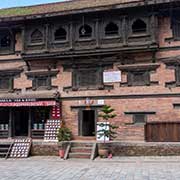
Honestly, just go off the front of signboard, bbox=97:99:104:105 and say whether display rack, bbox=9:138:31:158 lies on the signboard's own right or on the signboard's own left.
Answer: on the signboard's own right

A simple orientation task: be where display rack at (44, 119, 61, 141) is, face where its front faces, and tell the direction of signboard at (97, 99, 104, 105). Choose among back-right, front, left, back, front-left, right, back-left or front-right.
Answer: left

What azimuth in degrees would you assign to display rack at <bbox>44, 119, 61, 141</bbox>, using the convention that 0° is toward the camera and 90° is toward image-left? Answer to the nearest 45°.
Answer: approximately 0°

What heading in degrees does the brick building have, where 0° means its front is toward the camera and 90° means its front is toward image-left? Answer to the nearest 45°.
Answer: approximately 0°

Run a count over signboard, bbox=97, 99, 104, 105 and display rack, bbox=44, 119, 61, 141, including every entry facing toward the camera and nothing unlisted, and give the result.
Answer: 2

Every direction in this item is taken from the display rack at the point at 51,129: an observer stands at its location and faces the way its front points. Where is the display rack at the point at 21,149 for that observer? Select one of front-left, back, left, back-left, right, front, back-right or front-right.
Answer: front-right
